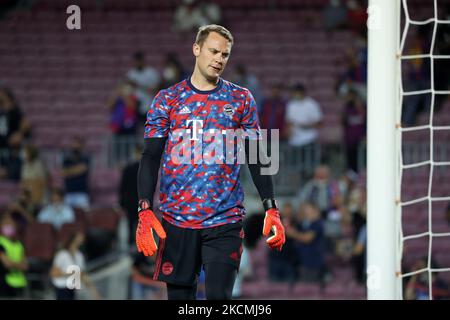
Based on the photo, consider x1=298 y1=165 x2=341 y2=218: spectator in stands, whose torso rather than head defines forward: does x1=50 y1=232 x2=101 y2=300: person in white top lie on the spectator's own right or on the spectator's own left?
on the spectator's own right

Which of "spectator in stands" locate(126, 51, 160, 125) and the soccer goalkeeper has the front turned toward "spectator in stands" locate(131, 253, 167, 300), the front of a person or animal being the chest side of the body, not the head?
"spectator in stands" locate(126, 51, 160, 125)

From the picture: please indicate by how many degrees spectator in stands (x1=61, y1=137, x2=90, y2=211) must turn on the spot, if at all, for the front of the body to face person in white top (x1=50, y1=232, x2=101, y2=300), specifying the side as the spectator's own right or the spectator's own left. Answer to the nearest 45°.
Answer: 0° — they already face them

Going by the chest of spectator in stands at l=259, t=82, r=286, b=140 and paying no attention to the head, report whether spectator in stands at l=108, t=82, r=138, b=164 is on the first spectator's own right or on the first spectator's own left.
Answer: on the first spectator's own right

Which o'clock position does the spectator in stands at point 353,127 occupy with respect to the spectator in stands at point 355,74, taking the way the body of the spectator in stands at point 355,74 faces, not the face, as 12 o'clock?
the spectator in stands at point 353,127 is roughly at 12 o'clock from the spectator in stands at point 355,74.

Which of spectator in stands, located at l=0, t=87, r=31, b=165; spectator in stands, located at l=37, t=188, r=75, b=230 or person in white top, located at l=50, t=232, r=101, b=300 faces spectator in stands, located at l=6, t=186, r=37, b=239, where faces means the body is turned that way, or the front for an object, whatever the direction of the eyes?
spectator in stands, located at l=0, t=87, r=31, b=165

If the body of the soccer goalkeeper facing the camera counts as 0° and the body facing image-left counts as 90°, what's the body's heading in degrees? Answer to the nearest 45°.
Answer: approximately 0°
